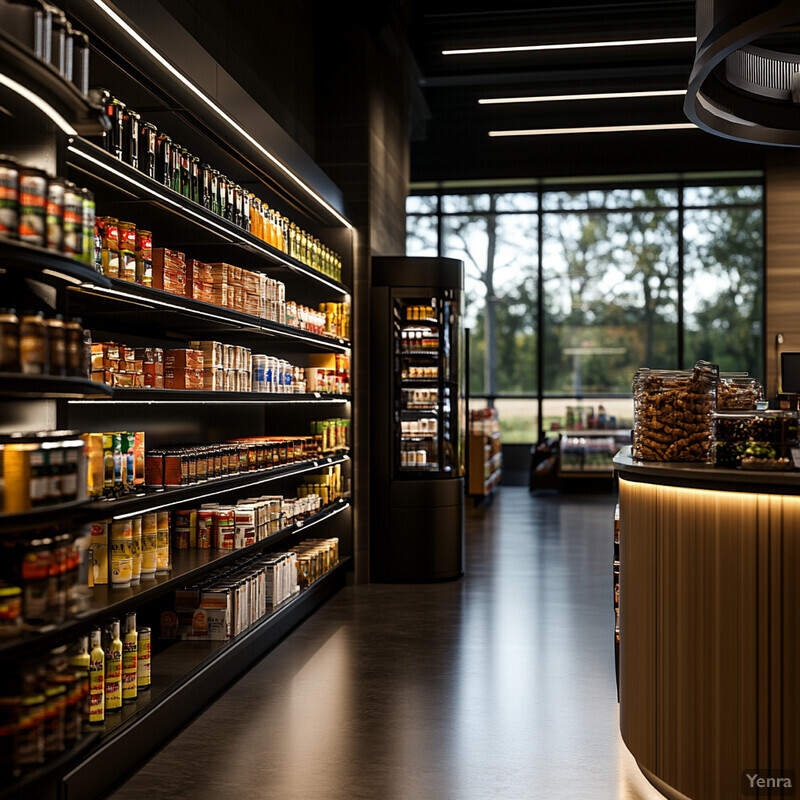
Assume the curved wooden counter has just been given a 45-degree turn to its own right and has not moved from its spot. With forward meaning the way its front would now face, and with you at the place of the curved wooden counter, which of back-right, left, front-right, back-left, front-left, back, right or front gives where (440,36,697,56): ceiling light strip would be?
right

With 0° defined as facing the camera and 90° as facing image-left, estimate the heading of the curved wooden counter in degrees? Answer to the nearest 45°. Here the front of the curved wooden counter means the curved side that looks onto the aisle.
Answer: approximately 45°

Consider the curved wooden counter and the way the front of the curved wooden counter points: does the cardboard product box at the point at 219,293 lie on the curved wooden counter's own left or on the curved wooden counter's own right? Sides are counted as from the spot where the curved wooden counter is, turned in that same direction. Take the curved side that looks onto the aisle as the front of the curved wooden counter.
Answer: on the curved wooden counter's own right

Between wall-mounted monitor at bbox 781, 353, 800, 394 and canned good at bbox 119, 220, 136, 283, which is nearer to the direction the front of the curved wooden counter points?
the canned good

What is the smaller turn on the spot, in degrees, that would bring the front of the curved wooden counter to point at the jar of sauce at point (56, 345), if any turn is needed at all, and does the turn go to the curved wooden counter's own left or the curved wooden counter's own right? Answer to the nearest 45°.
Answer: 0° — it already faces it

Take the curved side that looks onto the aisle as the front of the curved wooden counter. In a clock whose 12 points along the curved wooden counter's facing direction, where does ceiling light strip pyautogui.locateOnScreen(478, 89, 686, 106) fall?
The ceiling light strip is roughly at 4 o'clock from the curved wooden counter.

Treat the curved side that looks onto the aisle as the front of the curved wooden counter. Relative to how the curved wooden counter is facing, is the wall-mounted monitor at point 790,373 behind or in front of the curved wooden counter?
behind

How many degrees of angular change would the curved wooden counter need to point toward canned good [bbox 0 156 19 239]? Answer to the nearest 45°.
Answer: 0° — it already faces it

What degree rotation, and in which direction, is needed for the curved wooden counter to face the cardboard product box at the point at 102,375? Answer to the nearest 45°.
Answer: approximately 45° to its right
